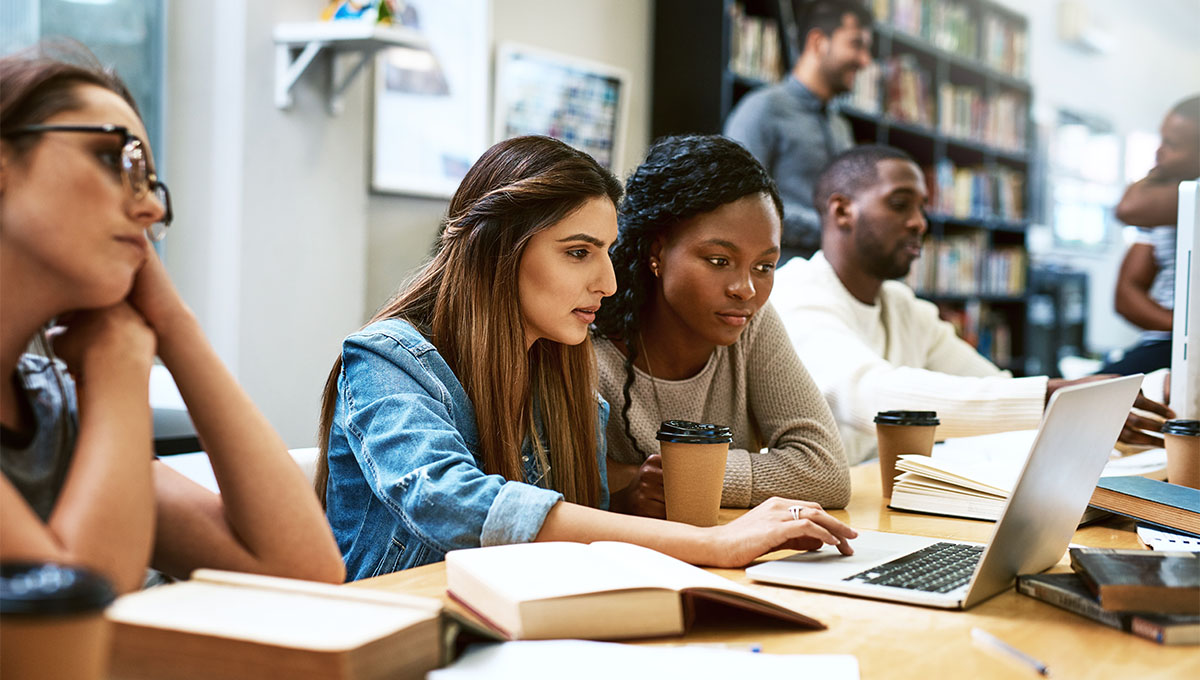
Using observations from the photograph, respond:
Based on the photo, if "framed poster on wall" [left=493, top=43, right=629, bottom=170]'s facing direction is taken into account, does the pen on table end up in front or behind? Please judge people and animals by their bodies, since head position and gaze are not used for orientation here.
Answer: in front

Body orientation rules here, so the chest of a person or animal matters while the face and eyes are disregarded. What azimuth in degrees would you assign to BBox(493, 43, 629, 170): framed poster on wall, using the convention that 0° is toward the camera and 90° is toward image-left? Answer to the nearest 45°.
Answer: approximately 315°

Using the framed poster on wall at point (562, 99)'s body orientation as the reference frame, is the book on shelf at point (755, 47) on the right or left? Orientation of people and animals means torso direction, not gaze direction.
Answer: on its left

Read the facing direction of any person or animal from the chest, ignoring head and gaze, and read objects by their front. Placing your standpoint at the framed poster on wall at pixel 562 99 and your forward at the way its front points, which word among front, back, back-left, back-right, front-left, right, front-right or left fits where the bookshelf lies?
left

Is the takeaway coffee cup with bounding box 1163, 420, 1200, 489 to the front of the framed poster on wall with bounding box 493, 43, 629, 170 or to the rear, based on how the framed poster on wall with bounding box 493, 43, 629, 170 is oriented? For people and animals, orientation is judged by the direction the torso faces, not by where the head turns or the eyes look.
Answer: to the front

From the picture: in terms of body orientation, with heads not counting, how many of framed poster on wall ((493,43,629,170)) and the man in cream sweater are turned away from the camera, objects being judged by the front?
0

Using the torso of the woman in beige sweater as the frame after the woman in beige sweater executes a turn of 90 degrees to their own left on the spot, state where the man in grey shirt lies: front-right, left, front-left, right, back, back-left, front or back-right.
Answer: front-left

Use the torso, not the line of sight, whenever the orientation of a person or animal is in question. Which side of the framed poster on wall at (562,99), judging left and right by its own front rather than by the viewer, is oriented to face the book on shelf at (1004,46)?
left

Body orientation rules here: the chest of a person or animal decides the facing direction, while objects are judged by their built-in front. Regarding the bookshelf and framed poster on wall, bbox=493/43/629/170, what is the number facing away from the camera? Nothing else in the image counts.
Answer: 0

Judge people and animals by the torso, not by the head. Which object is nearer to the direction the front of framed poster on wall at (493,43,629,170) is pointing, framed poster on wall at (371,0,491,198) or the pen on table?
the pen on table

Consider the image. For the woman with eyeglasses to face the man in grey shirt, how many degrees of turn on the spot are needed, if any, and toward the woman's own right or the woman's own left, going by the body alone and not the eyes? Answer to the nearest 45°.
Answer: approximately 90° to the woman's own left
